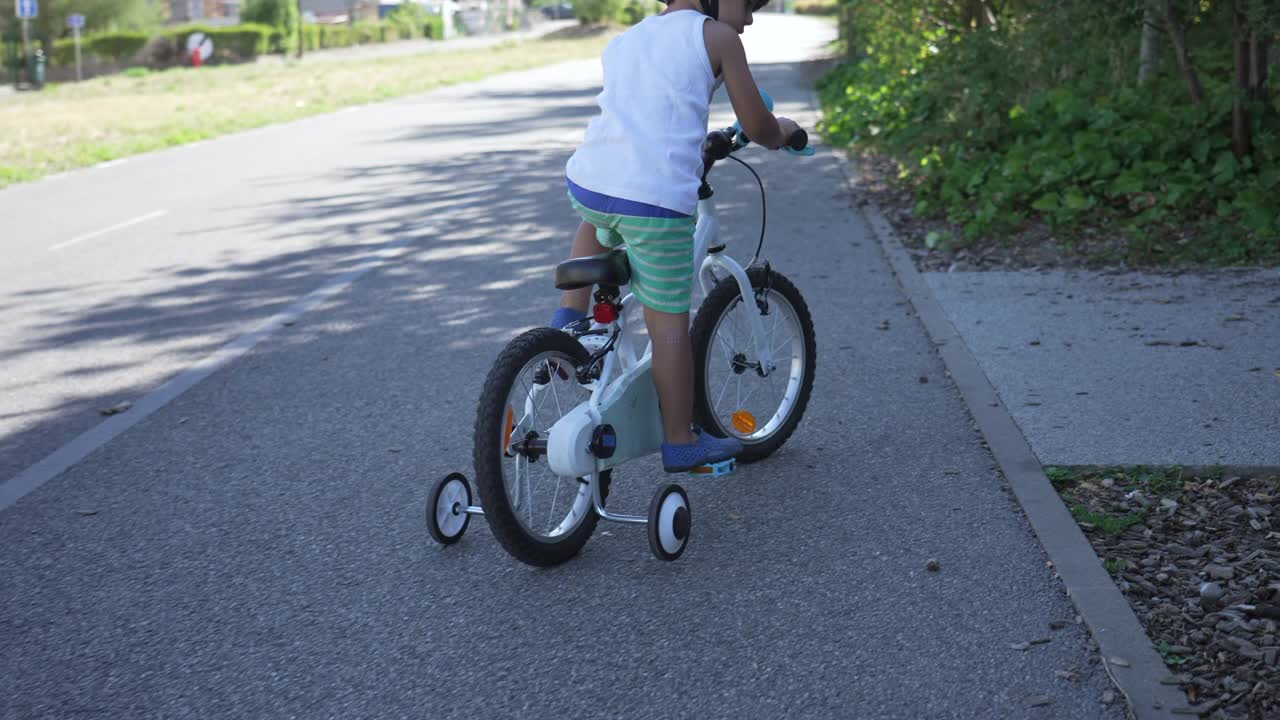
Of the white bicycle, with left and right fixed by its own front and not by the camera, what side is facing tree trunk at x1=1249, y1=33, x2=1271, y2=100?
front

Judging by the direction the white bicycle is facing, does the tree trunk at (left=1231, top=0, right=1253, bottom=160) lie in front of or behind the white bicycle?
in front

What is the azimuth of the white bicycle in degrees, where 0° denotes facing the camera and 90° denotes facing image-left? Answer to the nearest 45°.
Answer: approximately 225°

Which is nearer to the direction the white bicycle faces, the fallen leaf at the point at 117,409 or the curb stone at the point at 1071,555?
the curb stone

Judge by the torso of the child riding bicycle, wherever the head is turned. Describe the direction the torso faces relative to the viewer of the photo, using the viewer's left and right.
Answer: facing away from the viewer and to the right of the viewer

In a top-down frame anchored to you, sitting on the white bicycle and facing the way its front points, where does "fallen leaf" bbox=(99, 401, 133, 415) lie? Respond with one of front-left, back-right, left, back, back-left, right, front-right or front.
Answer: left

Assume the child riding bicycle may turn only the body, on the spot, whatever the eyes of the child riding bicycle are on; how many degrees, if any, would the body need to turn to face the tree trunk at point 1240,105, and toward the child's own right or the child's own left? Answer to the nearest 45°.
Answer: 0° — they already face it
